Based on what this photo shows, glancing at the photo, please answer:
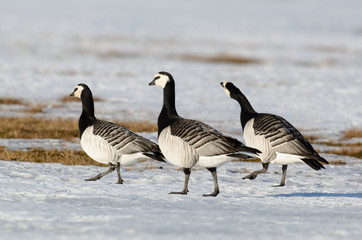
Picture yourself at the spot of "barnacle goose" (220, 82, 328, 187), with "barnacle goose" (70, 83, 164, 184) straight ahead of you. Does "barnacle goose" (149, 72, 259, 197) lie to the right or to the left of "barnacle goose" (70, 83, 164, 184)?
left

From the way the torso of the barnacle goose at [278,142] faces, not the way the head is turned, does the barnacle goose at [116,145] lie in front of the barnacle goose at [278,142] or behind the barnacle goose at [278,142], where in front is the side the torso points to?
in front

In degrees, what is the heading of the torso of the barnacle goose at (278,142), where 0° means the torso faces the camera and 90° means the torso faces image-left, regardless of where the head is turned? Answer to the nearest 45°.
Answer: approximately 90°

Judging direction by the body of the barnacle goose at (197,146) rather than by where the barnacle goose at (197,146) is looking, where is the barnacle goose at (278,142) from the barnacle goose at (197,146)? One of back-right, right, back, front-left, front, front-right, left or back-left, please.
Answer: back-right

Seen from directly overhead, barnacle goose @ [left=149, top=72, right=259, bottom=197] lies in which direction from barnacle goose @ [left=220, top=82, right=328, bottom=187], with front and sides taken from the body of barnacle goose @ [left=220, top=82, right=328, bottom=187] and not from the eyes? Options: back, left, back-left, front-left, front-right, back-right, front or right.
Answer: front-left

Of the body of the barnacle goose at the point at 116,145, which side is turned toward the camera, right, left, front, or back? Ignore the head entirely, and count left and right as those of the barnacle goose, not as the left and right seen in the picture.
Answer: left

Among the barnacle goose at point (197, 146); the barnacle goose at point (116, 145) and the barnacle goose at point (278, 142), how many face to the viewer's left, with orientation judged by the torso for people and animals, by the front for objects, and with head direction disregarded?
3

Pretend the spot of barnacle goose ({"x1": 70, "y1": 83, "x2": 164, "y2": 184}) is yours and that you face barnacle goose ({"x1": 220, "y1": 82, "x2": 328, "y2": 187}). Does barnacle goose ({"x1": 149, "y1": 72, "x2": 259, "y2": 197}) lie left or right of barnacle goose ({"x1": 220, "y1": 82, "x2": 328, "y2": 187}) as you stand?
right

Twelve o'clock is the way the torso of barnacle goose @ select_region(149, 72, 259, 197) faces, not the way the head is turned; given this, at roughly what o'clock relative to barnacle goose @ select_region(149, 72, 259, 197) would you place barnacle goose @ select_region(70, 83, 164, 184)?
barnacle goose @ select_region(70, 83, 164, 184) is roughly at 1 o'clock from barnacle goose @ select_region(149, 72, 259, 197).

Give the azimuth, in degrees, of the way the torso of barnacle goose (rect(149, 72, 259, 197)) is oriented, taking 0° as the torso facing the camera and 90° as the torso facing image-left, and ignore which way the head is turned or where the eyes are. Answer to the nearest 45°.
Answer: approximately 90°

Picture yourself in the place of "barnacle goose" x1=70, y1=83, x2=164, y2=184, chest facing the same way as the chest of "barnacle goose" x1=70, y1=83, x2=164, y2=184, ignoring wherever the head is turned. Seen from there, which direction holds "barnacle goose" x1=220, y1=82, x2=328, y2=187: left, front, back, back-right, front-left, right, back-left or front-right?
back
